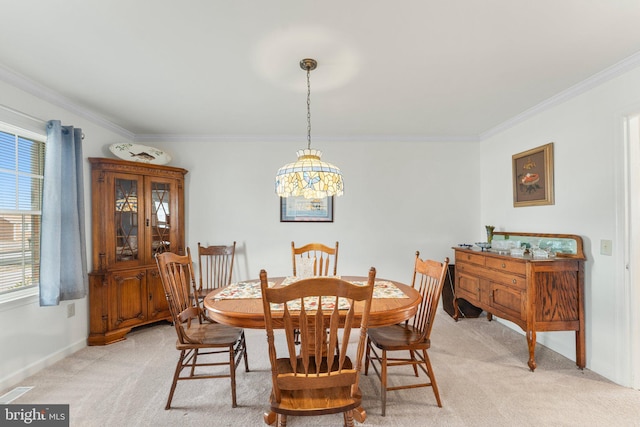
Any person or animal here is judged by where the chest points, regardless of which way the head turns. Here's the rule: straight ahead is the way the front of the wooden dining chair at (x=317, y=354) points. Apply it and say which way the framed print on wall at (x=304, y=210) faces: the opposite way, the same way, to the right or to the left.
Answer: the opposite way

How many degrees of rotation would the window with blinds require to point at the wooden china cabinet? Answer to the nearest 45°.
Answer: approximately 45° to its left

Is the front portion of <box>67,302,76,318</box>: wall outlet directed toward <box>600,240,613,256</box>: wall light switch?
yes

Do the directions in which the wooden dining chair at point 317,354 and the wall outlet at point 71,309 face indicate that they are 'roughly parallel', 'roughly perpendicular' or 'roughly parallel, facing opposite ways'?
roughly perpendicular

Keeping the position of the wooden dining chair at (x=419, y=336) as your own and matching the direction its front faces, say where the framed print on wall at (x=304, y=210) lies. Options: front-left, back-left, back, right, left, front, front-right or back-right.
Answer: right

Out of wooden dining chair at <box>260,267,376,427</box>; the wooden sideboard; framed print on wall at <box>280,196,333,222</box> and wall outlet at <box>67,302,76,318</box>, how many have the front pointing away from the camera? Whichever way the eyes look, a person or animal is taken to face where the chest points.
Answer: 1

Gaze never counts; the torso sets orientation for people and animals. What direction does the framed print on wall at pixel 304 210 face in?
toward the camera

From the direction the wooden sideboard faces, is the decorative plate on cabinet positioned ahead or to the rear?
ahead

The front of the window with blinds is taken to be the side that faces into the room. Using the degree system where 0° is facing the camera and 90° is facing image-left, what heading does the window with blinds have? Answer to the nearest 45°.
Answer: approximately 315°

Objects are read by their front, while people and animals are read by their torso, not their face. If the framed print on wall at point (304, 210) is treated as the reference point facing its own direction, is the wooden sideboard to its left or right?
on its left

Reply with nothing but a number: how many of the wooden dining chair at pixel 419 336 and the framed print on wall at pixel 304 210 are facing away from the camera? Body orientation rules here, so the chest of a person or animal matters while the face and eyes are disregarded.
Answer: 0

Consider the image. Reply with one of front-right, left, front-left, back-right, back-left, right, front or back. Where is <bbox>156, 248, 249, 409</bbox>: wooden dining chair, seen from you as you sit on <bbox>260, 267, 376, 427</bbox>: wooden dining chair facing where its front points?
front-left

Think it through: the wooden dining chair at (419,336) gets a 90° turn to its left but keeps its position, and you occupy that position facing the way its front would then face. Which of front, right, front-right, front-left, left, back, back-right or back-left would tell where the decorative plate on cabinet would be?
back-right

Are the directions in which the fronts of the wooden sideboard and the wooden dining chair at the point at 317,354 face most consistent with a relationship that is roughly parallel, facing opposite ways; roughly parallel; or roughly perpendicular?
roughly perpendicular

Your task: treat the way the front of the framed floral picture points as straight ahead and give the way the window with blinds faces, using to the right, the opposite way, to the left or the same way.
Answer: the opposite way

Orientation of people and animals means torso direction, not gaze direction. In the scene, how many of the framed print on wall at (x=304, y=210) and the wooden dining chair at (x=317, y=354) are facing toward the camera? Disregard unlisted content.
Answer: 1

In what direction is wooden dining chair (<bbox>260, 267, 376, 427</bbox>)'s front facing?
away from the camera

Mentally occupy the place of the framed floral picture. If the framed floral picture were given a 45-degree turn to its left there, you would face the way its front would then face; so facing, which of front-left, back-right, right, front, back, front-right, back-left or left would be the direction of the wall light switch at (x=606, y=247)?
front-left
